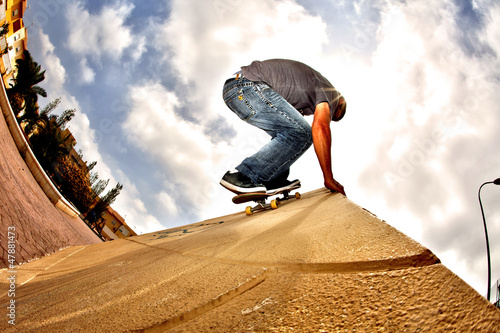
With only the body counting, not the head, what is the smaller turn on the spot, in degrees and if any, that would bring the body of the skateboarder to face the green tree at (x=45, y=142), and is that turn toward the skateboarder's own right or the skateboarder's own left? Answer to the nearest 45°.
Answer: approximately 135° to the skateboarder's own left

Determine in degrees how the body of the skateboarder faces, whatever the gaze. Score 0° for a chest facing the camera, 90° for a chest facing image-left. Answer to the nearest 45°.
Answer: approximately 270°

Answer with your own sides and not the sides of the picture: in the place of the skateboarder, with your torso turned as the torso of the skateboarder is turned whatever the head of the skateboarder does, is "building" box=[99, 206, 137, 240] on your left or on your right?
on your left

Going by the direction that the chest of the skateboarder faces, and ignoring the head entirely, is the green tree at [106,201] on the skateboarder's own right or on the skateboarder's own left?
on the skateboarder's own left
